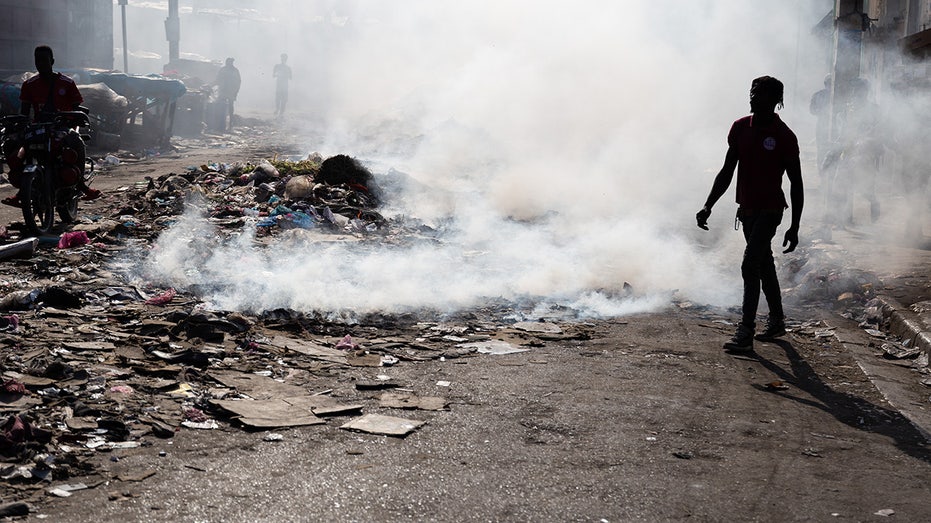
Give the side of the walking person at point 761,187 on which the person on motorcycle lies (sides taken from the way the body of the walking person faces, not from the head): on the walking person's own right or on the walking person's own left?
on the walking person's own right

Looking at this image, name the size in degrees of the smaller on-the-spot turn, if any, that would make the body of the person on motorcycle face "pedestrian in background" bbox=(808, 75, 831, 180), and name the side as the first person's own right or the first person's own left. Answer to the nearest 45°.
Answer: approximately 90° to the first person's own left

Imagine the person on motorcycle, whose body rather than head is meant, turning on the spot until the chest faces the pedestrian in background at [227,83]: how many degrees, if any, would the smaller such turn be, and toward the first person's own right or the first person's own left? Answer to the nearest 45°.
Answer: approximately 180°

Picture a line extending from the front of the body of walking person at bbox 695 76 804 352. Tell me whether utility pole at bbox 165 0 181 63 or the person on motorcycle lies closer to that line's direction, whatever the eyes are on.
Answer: the person on motorcycle

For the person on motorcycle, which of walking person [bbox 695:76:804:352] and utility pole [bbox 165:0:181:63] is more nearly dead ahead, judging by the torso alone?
the walking person

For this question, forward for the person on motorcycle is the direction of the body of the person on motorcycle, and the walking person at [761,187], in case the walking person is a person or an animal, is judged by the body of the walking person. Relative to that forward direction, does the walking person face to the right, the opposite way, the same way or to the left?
to the right

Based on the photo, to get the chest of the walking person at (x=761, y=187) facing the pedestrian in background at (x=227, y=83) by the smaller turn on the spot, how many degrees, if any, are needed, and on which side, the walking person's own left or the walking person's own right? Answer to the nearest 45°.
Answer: approximately 90° to the walking person's own right

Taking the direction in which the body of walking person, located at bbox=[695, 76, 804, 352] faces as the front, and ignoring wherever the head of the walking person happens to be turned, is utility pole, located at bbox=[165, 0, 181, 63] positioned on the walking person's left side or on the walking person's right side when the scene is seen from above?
on the walking person's right side

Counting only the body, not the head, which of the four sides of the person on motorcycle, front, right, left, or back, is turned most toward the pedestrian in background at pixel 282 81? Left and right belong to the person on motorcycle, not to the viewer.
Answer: back

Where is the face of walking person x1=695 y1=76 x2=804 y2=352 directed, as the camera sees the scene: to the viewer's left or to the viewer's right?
to the viewer's left

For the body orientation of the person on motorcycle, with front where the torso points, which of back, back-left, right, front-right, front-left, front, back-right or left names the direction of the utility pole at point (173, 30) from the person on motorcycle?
back
